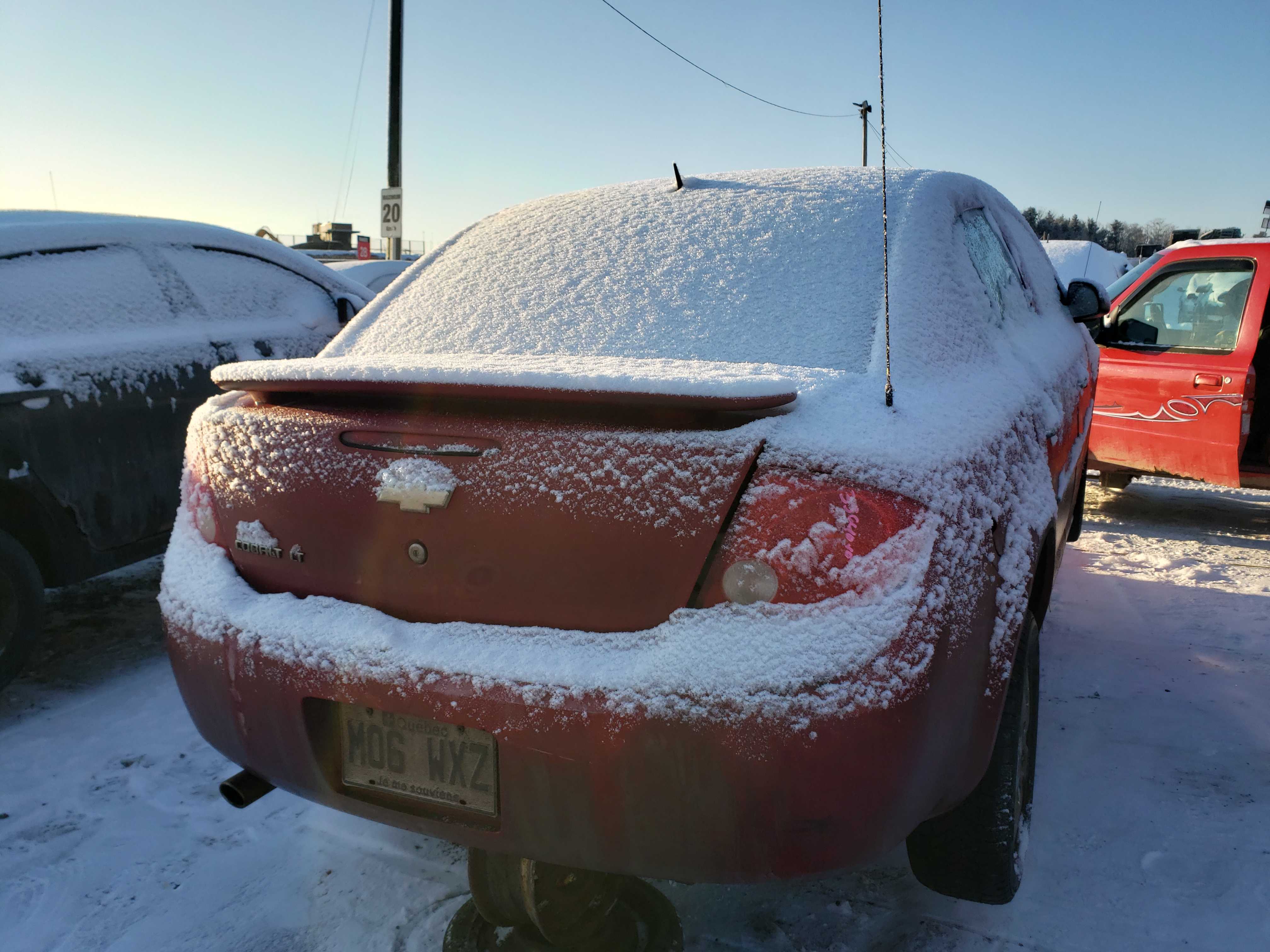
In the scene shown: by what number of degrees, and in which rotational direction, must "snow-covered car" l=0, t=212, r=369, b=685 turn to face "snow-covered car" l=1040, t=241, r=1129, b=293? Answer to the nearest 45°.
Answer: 0° — it already faces it

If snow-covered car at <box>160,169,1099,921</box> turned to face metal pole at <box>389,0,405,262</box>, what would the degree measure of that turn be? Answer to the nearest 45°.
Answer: approximately 45° to its left

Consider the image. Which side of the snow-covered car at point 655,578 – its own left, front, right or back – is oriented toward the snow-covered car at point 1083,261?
front

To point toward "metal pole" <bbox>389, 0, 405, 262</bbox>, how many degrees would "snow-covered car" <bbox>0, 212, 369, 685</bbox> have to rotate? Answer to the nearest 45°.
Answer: approximately 45° to its left

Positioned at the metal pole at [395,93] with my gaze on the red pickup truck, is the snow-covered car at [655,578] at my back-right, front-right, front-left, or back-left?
front-right

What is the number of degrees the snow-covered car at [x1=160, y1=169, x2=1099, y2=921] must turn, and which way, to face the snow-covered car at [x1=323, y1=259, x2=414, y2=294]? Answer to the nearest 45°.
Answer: approximately 45° to its left

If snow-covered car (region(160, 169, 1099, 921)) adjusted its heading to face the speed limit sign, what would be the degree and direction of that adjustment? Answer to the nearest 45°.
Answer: approximately 45° to its left

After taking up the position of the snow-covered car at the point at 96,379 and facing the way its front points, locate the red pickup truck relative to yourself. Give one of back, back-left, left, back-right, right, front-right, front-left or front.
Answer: front-right

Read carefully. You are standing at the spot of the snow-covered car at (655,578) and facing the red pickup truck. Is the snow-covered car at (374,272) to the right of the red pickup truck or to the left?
left

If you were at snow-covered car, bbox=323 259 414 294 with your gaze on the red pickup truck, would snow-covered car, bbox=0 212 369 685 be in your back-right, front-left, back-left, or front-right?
front-right

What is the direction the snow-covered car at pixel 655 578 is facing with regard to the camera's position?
facing away from the viewer and to the right of the viewer

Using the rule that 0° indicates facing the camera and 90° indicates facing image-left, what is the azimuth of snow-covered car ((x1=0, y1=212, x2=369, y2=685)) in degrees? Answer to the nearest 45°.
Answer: approximately 225°

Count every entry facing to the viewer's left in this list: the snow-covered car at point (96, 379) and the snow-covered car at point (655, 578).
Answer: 0

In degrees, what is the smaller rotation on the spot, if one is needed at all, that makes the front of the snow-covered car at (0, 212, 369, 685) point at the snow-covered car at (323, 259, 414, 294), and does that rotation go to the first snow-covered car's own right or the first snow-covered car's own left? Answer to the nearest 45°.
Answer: approximately 45° to the first snow-covered car's own left
